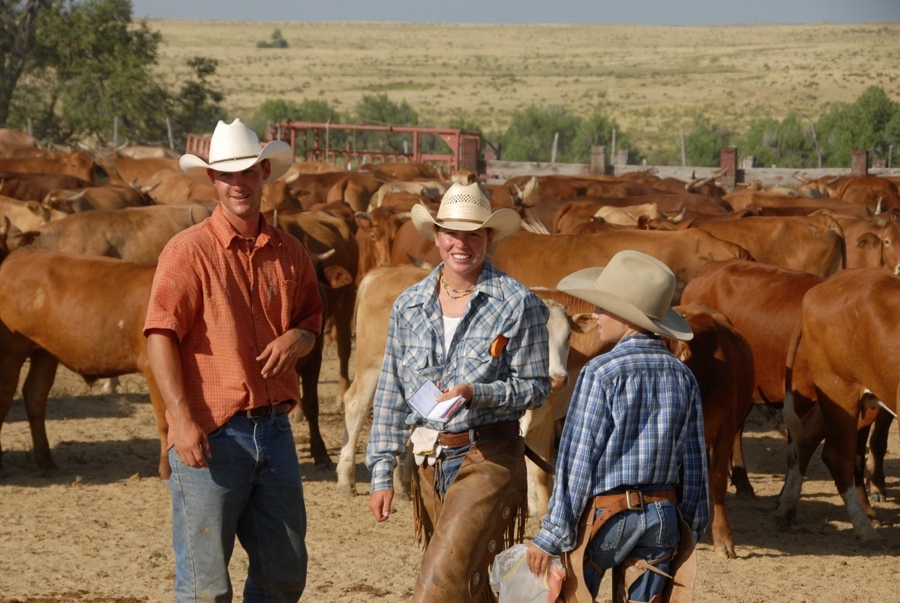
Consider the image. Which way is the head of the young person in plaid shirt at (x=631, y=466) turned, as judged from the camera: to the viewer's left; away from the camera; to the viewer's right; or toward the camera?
to the viewer's left

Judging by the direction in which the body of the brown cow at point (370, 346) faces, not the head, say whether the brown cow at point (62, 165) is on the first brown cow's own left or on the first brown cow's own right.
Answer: on the first brown cow's own left

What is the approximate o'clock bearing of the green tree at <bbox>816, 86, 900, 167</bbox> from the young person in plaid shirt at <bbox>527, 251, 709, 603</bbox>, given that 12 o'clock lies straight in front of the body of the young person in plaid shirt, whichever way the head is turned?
The green tree is roughly at 12 o'clock from the young person in plaid shirt.
